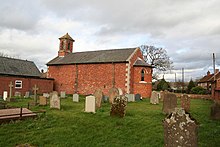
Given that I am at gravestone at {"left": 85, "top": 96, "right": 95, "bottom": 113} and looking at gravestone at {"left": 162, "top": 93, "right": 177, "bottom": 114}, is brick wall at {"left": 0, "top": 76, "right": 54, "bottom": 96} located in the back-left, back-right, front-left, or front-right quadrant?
back-left

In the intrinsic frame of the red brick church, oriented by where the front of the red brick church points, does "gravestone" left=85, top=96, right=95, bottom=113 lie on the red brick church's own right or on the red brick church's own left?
on the red brick church's own left

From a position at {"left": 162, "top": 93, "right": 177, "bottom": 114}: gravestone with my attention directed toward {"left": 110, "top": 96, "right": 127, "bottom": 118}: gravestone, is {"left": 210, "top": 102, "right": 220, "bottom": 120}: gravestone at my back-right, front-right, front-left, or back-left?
back-left

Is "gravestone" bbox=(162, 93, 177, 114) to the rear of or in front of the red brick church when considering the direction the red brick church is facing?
to the rear
